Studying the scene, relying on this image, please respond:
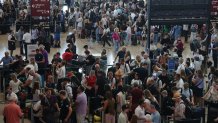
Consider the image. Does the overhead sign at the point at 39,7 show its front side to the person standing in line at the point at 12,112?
yes

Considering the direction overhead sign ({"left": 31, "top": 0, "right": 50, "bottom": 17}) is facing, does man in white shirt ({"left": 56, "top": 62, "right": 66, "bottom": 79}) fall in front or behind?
in front

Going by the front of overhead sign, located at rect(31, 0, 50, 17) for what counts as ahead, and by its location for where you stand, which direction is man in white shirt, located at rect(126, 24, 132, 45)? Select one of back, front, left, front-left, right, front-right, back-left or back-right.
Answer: back-left

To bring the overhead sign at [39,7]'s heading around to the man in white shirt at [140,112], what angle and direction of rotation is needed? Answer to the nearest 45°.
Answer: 0° — it already faces them

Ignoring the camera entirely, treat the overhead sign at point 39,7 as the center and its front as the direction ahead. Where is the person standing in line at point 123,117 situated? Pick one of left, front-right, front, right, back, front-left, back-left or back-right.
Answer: front

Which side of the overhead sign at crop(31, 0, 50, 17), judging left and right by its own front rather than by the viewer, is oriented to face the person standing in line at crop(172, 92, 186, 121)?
front

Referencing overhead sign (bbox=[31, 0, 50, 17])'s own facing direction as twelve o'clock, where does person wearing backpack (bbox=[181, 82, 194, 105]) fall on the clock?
The person wearing backpack is roughly at 11 o'clock from the overhead sign.

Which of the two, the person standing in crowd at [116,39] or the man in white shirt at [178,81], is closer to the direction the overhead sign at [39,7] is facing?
the man in white shirt

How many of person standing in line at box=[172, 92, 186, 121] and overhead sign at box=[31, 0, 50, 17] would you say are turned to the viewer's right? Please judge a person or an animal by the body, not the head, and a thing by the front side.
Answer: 0

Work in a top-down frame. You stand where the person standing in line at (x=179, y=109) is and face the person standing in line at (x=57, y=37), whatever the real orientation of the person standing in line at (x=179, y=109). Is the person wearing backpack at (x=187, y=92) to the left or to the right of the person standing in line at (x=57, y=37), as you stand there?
right

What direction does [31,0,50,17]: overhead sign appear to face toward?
toward the camera

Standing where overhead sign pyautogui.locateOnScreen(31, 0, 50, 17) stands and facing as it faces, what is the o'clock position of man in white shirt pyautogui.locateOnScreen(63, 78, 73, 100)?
The man in white shirt is roughly at 12 o'clock from the overhead sign.

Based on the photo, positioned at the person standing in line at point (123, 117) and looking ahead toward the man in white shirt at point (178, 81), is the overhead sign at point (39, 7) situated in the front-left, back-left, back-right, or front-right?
front-left
